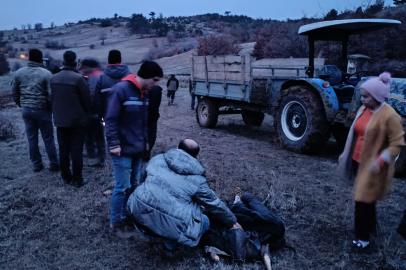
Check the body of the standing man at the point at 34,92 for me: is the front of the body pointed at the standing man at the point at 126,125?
no

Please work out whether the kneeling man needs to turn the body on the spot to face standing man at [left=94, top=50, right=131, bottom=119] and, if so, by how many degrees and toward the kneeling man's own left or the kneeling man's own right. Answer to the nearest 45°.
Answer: approximately 45° to the kneeling man's own left

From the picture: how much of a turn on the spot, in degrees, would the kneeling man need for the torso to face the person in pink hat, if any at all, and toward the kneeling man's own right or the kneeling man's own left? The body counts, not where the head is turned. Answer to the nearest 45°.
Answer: approximately 45° to the kneeling man's own right

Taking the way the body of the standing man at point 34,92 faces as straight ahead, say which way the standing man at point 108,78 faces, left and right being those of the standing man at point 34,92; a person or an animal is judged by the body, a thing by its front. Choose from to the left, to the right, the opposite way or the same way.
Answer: the same way

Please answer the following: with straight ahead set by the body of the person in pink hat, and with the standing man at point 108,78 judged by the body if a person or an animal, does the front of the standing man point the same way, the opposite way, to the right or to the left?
to the right

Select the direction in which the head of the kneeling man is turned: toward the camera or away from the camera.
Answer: away from the camera

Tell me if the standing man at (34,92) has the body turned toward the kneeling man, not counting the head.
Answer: no

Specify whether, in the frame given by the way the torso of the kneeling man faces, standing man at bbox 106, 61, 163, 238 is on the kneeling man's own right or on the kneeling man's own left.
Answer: on the kneeling man's own left

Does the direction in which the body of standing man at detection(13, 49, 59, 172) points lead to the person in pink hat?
no

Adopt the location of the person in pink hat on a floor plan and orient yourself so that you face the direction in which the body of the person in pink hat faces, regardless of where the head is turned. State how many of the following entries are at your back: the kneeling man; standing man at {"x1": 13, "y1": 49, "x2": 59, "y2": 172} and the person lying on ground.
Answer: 0
